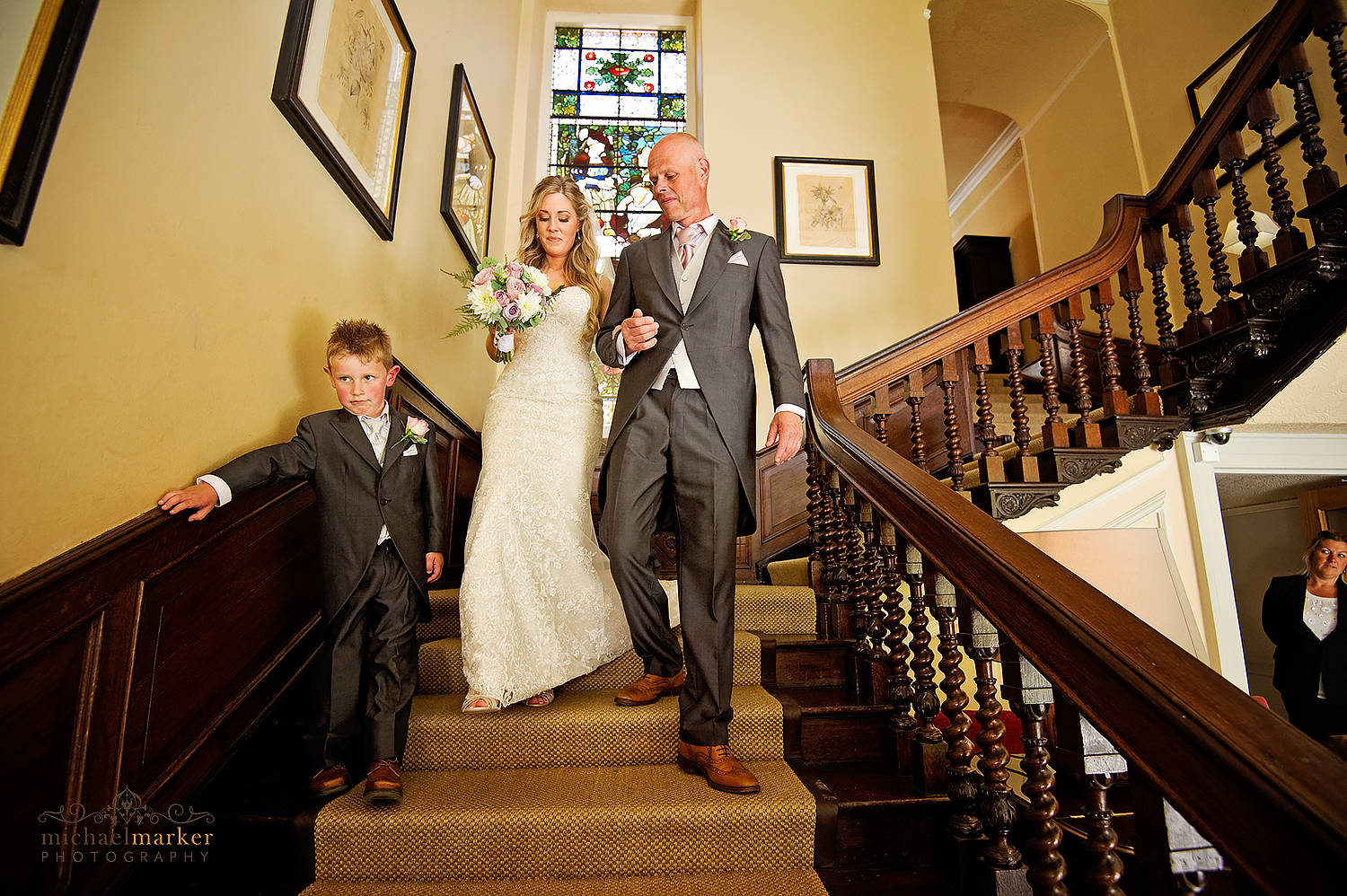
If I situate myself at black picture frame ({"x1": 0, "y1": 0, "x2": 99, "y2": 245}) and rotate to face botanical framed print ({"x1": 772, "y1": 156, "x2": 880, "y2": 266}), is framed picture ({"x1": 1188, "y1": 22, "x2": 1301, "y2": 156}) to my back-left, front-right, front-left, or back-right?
front-right

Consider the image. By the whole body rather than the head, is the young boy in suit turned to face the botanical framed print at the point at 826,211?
no

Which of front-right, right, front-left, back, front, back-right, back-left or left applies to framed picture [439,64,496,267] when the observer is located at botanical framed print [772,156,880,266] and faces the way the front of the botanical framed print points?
front-right

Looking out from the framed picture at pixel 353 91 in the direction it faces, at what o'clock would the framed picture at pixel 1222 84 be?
the framed picture at pixel 1222 84 is roughly at 11 o'clock from the framed picture at pixel 353 91.

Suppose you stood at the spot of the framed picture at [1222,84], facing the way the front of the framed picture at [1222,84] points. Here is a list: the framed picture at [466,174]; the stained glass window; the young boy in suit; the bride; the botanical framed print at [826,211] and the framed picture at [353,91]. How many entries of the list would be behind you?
0

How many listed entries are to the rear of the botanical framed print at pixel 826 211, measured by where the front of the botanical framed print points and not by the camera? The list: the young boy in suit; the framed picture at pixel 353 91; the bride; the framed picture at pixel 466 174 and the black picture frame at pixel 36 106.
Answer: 0

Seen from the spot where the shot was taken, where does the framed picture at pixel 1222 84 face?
facing the viewer and to the left of the viewer

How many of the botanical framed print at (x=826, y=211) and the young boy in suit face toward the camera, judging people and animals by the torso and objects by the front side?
2

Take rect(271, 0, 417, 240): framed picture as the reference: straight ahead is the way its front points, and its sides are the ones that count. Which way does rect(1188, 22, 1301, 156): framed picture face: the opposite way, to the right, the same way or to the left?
the opposite way

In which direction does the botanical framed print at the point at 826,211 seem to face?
toward the camera

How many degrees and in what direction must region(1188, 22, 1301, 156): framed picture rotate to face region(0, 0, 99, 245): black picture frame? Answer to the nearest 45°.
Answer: approximately 45° to its left

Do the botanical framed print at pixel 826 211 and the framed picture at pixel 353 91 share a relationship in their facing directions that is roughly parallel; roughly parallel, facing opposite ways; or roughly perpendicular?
roughly perpendicular

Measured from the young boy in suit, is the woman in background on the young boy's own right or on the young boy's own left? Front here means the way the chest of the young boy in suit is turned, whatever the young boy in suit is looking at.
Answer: on the young boy's own left

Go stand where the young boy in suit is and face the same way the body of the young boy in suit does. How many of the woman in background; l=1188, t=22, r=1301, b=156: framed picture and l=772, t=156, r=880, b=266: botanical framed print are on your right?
0

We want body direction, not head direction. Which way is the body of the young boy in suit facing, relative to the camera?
toward the camera

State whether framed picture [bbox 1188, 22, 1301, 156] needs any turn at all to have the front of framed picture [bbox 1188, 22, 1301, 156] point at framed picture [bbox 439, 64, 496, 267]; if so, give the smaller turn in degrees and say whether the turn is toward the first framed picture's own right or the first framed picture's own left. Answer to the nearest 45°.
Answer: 0° — it already faces it

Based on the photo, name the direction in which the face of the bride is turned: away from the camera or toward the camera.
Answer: toward the camera

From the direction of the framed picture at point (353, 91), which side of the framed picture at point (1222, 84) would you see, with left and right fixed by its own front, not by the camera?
front
